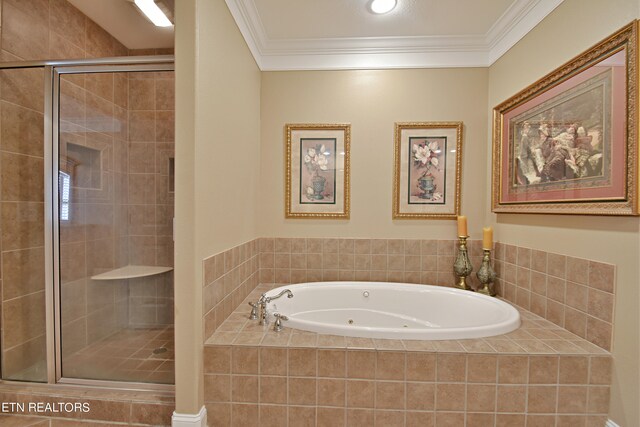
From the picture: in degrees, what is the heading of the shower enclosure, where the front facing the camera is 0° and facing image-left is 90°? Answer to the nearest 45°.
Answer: approximately 0°

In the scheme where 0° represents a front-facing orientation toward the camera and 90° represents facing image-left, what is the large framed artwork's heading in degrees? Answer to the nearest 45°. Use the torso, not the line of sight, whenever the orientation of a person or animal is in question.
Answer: approximately 45°

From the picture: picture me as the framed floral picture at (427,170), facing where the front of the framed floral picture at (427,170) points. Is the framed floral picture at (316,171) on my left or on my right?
on my right

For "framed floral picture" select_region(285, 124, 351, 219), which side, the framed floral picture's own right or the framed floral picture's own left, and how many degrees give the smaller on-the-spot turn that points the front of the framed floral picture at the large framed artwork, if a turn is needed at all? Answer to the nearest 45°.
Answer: approximately 45° to the framed floral picture's own left

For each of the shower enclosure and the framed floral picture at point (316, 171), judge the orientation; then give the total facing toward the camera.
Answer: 2

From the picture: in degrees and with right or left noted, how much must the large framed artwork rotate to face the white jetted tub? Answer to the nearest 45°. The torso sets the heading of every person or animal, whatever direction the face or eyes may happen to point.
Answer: approximately 45° to its right
